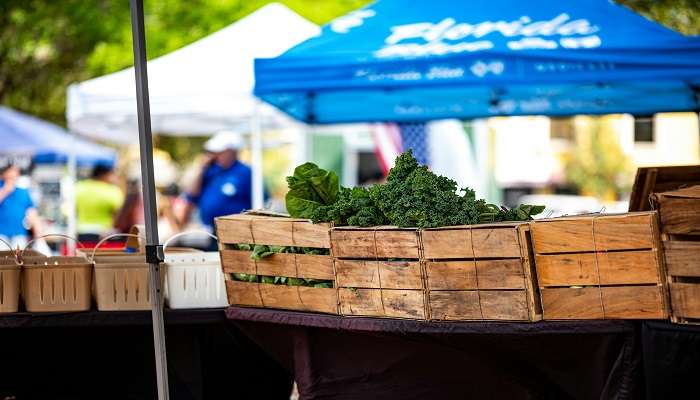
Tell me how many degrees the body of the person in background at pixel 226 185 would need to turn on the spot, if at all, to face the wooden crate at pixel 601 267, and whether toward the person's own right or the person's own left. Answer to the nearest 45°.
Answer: approximately 45° to the person's own left

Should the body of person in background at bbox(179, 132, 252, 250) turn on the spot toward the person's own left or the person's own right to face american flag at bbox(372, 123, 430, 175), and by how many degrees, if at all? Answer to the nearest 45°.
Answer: approximately 180°

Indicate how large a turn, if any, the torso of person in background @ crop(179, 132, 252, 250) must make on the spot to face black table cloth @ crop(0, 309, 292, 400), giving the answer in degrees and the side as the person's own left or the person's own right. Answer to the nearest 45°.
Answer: approximately 45° to the person's own left

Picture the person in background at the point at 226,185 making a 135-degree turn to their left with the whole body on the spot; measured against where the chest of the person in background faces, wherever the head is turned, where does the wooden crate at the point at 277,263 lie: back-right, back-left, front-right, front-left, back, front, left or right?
right

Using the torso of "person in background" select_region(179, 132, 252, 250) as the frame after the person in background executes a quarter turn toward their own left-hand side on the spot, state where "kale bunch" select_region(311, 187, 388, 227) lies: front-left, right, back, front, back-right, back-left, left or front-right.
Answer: front-right

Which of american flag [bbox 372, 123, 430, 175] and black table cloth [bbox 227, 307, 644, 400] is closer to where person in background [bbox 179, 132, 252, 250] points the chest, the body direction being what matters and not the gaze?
the black table cloth

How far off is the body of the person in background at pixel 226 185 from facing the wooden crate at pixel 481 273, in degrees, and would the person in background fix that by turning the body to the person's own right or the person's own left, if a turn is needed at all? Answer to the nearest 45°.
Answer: approximately 45° to the person's own left

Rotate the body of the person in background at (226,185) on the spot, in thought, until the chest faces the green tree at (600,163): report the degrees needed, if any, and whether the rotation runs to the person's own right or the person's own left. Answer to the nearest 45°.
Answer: approximately 180°

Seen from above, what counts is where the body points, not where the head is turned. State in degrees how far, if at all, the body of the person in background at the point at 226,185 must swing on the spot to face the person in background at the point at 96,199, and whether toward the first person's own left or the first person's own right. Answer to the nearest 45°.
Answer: approximately 90° to the first person's own right

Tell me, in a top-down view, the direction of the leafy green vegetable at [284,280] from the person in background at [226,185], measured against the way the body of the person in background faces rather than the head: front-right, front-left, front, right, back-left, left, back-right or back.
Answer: front-left

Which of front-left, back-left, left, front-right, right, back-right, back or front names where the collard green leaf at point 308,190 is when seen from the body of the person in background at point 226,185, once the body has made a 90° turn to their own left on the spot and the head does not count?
front-right

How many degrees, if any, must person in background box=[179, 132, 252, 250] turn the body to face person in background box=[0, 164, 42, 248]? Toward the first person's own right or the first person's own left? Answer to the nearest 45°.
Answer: approximately 90° to the first person's own right

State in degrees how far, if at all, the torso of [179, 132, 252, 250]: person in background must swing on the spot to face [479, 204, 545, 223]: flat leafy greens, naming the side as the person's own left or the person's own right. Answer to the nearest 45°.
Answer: approximately 45° to the person's own left
